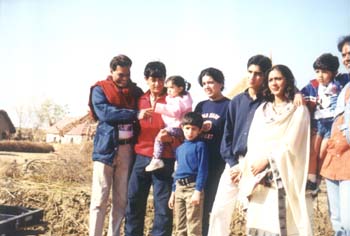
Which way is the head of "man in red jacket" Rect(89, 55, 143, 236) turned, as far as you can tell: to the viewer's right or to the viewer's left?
to the viewer's right

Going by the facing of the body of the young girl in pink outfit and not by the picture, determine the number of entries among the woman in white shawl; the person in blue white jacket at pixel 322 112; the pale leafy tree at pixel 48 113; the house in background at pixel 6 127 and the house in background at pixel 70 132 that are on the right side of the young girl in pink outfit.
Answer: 3

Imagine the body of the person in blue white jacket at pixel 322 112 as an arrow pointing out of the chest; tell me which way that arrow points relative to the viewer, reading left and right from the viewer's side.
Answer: facing the viewer and to the left of the viewer

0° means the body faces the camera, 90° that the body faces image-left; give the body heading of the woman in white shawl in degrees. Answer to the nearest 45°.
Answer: approximately 45°

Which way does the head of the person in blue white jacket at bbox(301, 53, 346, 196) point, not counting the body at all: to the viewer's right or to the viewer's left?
to the viewer's left
